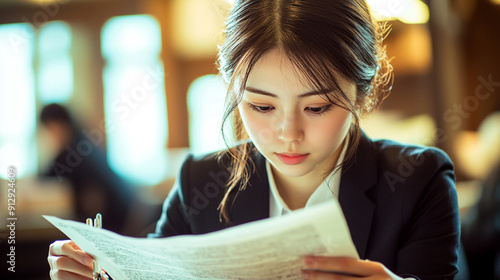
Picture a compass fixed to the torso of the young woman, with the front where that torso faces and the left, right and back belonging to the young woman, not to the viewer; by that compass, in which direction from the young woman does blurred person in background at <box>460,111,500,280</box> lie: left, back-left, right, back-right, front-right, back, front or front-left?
back-left

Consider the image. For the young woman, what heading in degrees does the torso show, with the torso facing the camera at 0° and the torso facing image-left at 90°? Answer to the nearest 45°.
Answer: approximately 0°

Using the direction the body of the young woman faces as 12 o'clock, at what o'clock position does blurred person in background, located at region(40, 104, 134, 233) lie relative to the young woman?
The blurred person in background is roughly at 5 o'clock from the young woman.
